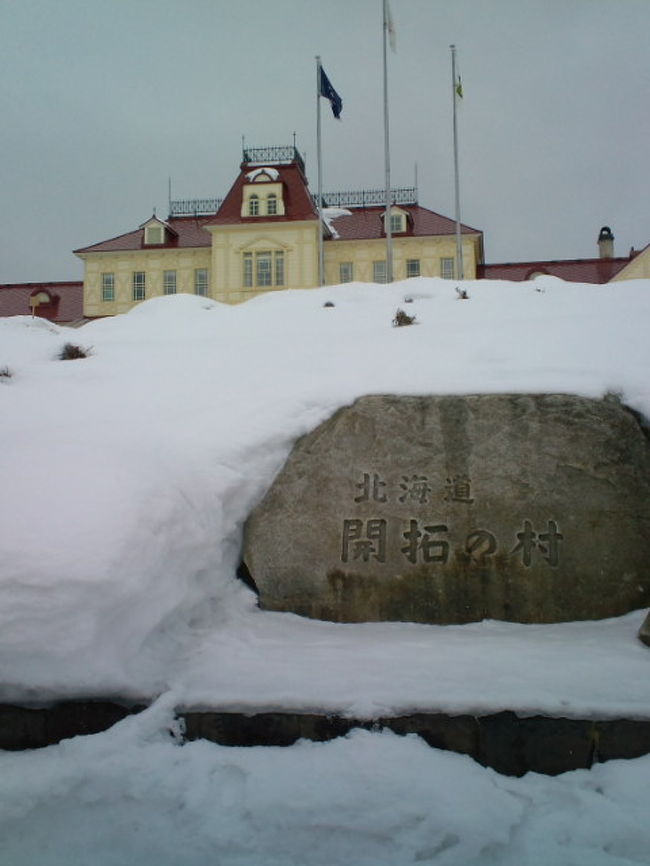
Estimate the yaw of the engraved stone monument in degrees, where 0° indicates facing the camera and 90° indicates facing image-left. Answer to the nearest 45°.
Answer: approximately 0°

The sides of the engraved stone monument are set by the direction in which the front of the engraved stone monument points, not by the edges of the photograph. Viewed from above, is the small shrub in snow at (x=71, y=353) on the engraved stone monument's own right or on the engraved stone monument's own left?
on the engraved stone monument's own right

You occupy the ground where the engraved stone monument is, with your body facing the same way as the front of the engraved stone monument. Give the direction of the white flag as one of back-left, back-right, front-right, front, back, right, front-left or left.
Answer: back
